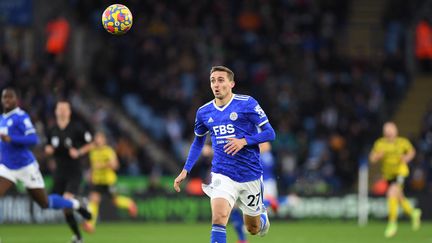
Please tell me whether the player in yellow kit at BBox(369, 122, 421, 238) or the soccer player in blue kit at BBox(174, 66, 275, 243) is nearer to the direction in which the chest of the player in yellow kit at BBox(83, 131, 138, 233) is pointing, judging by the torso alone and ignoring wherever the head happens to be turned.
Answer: the soccer player in blue kit

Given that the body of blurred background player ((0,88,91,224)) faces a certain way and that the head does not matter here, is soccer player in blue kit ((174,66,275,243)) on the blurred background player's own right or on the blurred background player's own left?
on the blurred background player's own left

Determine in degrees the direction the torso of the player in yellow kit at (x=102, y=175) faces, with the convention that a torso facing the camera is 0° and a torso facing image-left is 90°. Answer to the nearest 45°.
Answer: approximately 45°

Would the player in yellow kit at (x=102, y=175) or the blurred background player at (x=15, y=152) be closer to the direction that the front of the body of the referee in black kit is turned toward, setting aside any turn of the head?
the blurred background player

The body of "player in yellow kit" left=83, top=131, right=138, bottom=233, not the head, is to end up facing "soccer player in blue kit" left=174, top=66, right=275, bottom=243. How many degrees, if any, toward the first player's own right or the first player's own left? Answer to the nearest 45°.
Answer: approximately 45° to the first player's own left

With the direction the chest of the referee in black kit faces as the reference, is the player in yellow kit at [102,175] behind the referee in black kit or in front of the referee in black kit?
behind

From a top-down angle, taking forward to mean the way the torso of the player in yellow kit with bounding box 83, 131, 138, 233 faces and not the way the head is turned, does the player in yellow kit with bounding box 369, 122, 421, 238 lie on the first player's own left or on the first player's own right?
on the first player's own left
